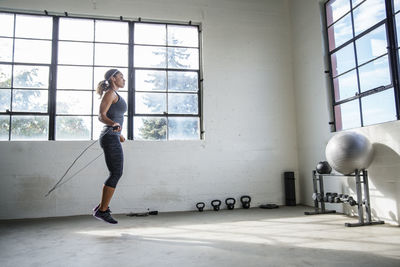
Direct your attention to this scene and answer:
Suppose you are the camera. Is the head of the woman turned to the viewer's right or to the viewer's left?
to the viewer's right

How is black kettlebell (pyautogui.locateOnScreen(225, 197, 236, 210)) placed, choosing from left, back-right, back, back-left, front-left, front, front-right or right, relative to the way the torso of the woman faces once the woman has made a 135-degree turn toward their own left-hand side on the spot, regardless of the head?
right

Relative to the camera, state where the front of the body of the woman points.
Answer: to the viewer's right

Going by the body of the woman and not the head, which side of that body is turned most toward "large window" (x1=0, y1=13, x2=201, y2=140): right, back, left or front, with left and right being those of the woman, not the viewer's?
left

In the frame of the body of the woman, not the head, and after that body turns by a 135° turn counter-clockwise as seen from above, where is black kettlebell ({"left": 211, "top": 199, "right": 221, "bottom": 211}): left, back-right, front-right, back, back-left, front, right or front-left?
right

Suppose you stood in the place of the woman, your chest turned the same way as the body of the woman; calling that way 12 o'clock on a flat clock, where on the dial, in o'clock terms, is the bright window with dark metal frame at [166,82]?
The bright window with dark metal frame is roughly at 10 o'clock from the woman.

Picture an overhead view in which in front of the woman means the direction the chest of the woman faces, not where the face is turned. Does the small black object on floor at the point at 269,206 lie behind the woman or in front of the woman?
in front

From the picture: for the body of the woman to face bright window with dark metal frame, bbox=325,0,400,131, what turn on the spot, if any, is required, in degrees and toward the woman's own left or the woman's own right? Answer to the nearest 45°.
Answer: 0° — they already face it

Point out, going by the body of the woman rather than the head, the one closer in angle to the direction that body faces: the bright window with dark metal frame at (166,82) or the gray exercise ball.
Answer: the gray exercise ball

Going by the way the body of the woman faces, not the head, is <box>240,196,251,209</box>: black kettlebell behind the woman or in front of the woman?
in front

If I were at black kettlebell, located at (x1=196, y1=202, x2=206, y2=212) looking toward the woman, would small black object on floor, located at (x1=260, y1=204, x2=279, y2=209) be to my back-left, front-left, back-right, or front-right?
back-left

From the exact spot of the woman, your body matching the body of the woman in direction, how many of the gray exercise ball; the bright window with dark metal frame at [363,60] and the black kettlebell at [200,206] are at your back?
0
